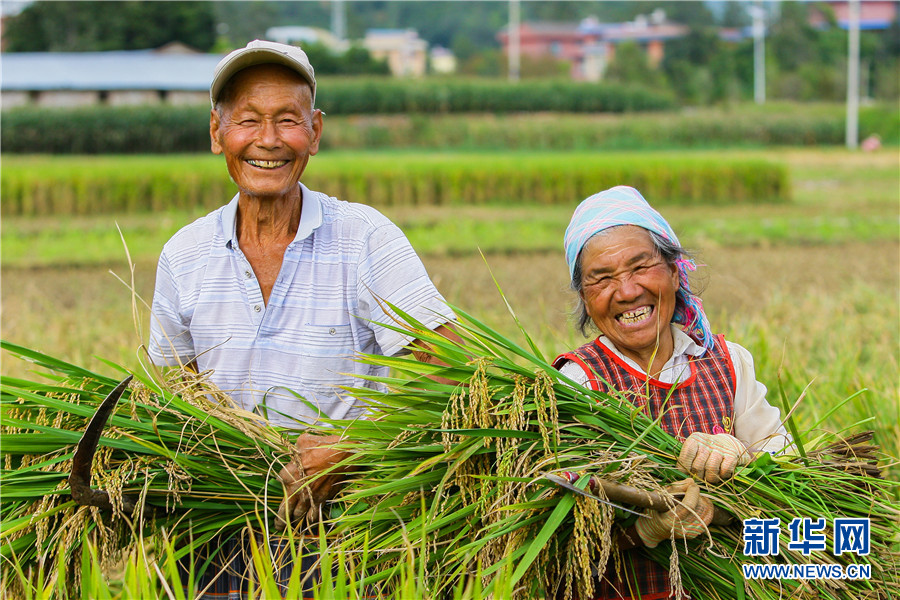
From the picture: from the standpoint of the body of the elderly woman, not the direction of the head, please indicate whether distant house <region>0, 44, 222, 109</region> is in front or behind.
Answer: behind

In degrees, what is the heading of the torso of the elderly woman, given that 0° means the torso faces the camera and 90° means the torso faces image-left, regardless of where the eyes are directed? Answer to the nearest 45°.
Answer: approximately 0°

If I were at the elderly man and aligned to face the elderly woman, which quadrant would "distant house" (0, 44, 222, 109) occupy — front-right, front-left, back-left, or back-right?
back-left

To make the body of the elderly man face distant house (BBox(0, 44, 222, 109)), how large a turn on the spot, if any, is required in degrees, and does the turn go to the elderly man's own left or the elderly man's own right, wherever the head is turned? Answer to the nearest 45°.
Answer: approximately 180°

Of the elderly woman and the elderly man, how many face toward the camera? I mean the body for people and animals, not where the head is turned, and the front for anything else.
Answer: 2
